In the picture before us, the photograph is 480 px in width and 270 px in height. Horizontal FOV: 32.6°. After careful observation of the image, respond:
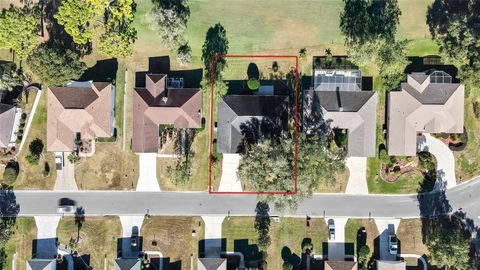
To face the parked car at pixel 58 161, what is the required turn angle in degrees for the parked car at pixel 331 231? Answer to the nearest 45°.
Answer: approximately 90° to its right

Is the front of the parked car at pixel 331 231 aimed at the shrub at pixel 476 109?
no

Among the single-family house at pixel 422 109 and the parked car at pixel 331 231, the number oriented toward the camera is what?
2

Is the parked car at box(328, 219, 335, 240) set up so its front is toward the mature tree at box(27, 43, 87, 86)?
no

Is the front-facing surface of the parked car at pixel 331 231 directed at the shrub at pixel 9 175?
no

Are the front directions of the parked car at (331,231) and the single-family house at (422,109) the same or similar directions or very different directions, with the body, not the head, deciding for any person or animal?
same or similar directions

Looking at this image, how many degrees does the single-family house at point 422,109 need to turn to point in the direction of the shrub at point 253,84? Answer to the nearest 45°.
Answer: approximately 90° to its right

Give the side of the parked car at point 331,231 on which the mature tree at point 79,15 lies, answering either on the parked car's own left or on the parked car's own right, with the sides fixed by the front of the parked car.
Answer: on the parked car's own right

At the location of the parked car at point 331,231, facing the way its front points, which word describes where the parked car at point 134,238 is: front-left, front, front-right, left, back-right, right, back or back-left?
right
